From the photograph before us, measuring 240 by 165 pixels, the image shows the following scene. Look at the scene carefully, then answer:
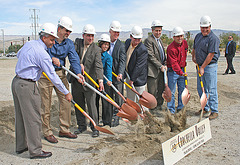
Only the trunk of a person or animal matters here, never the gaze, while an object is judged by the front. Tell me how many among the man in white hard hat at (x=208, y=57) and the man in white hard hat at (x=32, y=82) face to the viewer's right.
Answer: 1

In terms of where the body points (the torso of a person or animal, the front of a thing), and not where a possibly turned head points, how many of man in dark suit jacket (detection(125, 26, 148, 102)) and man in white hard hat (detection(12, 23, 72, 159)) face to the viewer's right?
1

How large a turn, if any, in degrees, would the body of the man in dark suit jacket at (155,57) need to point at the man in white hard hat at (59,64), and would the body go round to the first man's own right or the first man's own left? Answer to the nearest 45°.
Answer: approximately 90° to the first man's own right

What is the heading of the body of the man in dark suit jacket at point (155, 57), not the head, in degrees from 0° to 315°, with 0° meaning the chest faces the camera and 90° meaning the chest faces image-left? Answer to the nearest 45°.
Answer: approximately 315°

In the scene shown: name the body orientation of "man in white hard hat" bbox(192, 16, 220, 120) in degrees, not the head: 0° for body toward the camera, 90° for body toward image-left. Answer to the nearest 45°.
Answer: approximately 45°

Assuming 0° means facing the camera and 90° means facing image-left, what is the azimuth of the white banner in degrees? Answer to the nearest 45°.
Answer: approximately 315°

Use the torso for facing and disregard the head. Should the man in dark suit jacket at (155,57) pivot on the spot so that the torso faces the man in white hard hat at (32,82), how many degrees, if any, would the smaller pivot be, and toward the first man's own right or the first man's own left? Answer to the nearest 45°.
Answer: approximately 90° to the first man's own right

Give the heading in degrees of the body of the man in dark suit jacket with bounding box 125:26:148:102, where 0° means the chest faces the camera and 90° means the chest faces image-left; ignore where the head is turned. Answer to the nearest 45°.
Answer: approximately 45°

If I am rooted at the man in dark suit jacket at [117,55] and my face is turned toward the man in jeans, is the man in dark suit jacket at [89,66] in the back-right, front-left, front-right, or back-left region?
back-right

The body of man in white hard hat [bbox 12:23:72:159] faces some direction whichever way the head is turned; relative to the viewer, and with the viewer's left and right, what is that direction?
facing to the right of the viewer

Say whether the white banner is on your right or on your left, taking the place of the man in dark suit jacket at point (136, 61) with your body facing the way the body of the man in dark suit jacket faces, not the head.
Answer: on your left
